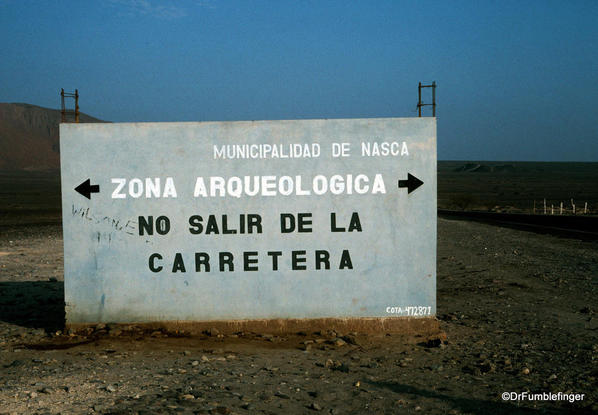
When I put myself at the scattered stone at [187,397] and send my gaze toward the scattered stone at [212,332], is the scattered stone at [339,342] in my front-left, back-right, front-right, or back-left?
front-right

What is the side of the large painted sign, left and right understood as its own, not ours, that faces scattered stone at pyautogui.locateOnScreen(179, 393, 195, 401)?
front

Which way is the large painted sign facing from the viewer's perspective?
toward the camera

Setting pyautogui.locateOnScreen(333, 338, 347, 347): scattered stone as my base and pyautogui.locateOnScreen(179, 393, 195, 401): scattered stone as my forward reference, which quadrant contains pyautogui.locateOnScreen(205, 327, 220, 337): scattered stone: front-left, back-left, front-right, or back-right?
front-right
